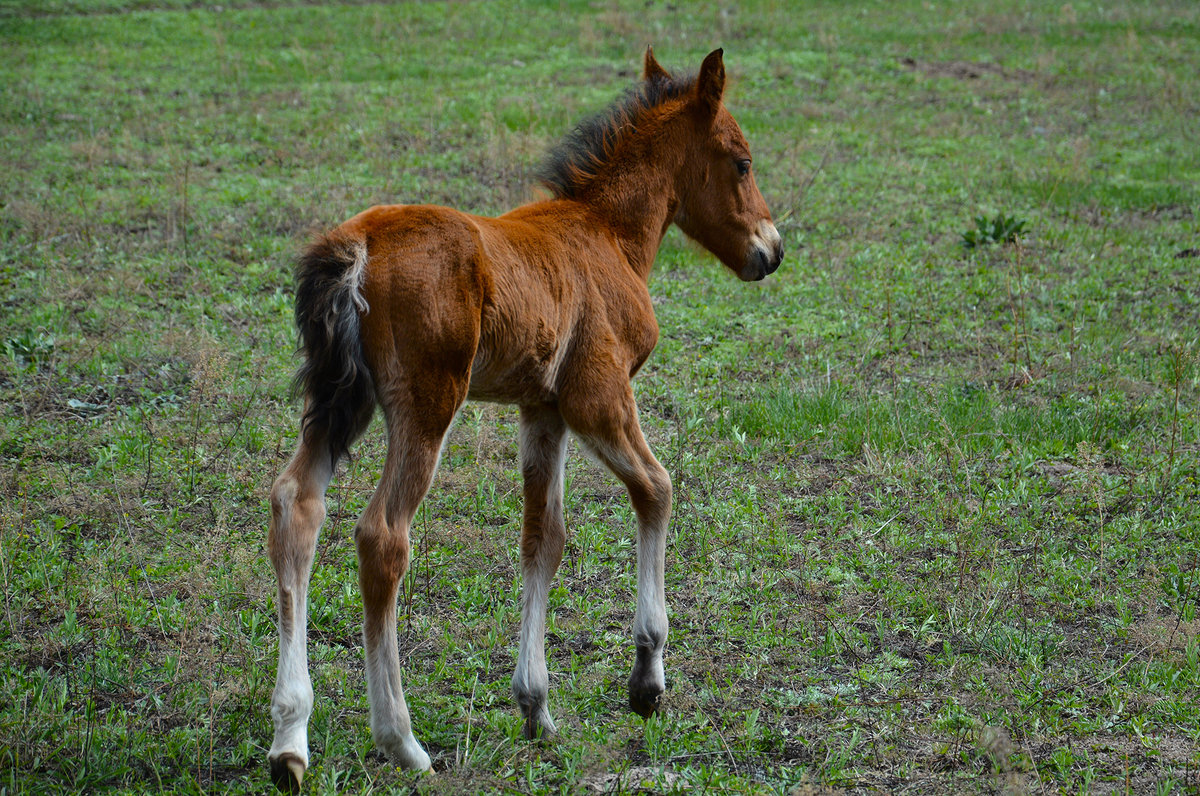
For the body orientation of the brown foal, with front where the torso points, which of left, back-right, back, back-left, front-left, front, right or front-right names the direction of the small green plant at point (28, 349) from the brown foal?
left

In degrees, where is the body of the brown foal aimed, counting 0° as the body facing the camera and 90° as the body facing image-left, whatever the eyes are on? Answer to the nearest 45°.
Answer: approximately 225°
